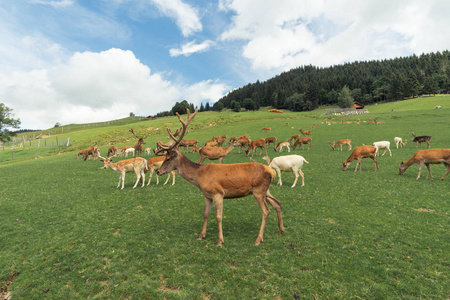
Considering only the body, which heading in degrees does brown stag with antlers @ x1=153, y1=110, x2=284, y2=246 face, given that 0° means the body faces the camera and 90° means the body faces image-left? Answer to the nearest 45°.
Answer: approximately 90°

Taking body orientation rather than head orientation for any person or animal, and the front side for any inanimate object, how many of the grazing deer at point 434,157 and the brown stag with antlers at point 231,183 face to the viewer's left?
2

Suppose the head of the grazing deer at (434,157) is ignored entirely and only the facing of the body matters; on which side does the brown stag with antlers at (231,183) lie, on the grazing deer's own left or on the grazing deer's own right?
on the grazing deer's own left

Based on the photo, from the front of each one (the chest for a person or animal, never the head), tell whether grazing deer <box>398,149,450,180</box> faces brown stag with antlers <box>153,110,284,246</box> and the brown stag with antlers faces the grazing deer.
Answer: no

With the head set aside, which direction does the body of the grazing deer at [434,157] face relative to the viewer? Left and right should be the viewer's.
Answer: facing to the left of the viewer

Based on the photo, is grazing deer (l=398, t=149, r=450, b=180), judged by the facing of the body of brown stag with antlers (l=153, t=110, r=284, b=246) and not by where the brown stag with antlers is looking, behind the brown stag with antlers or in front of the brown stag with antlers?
behind
